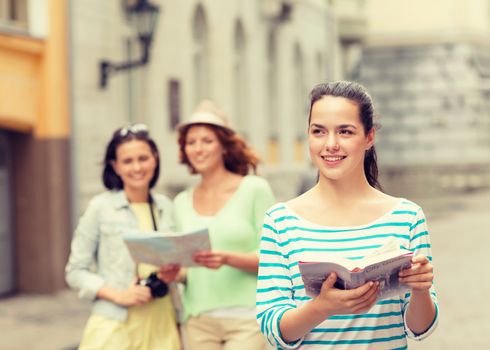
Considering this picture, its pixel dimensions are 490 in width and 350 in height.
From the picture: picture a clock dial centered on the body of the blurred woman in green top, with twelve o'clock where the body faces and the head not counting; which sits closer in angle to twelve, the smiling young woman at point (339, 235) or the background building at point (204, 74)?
the smiling young woman

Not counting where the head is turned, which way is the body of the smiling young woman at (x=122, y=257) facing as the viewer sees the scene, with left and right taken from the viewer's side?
facing the viewer and to the right of the viewer

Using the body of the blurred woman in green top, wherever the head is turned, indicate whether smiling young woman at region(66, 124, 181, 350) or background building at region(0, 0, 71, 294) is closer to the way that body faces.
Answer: the smiling young woman

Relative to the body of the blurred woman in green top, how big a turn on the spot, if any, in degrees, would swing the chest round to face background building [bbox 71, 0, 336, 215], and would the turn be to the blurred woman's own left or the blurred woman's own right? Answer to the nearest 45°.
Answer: approximately 135° to the blurred woman's own right

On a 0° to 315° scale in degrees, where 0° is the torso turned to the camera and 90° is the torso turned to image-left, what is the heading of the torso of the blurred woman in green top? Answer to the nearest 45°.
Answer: approximately 45°

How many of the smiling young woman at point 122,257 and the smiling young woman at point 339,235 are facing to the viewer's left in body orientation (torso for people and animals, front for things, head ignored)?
0

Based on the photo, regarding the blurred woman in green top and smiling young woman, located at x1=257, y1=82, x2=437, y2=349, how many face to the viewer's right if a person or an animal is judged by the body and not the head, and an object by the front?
0

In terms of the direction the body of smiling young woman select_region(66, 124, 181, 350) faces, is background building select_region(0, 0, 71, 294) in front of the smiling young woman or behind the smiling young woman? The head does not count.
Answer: behind

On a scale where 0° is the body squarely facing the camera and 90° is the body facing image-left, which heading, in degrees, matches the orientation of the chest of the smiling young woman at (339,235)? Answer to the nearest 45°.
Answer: approximately 0°

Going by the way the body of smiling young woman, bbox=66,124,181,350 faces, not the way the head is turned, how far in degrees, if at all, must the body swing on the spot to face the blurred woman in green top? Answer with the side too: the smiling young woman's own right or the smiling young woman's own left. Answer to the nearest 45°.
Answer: approximately 45° to the smiling young woman's own left

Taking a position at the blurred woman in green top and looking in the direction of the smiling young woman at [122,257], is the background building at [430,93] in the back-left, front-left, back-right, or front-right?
back-right

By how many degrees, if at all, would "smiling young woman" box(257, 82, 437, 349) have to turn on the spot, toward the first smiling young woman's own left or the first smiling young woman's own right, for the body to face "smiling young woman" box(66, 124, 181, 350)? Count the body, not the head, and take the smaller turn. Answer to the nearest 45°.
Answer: approximately 135° to the first smiling young woman's own right
